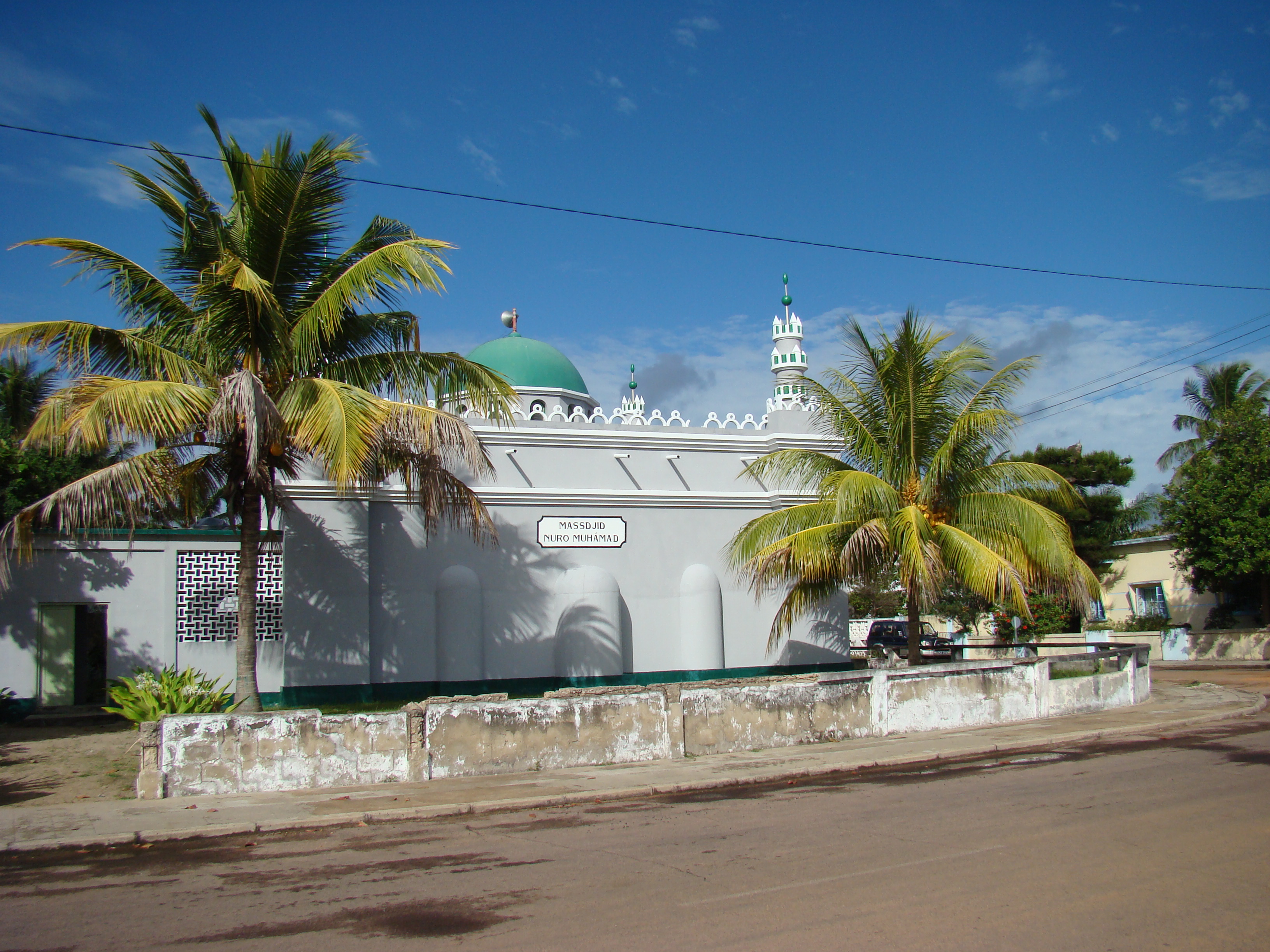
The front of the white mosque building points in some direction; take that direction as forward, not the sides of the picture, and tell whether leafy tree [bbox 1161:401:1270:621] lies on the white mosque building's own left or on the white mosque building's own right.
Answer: on the white mosque building's own left

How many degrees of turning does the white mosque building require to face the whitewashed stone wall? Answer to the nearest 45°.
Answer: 0° — it already faces it

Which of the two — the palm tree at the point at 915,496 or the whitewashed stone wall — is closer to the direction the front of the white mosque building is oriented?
the whitewashed stone wall

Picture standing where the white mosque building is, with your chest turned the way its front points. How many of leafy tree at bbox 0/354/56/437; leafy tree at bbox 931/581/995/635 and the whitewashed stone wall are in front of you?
1

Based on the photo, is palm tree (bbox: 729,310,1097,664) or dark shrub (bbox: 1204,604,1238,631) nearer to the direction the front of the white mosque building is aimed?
the palm tree

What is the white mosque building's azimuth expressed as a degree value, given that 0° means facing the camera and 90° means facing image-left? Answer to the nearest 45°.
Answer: approximately 0°
